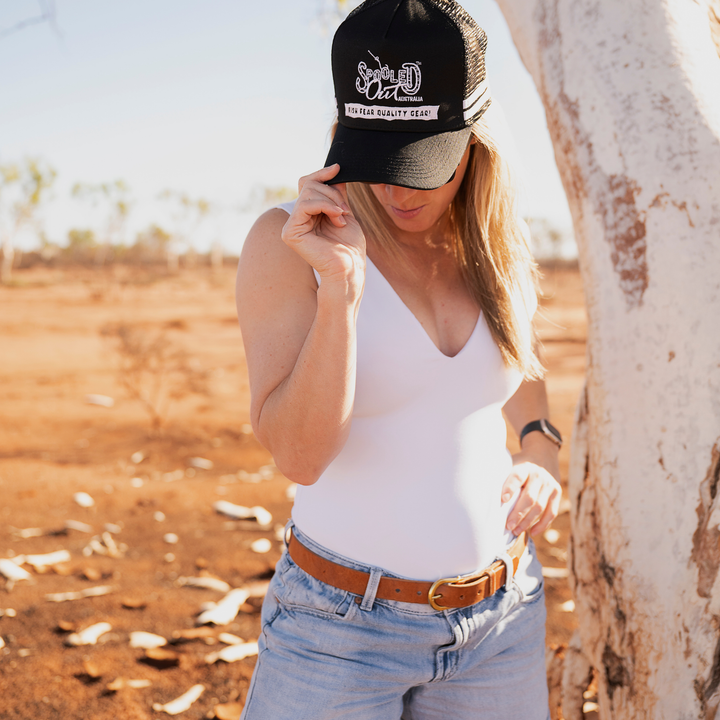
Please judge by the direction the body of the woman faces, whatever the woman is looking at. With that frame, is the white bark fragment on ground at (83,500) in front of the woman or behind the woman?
behind

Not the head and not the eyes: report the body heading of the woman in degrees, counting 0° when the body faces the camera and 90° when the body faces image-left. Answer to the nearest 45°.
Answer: approximately 315°

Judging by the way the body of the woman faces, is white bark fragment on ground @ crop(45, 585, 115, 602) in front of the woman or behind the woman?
behind
